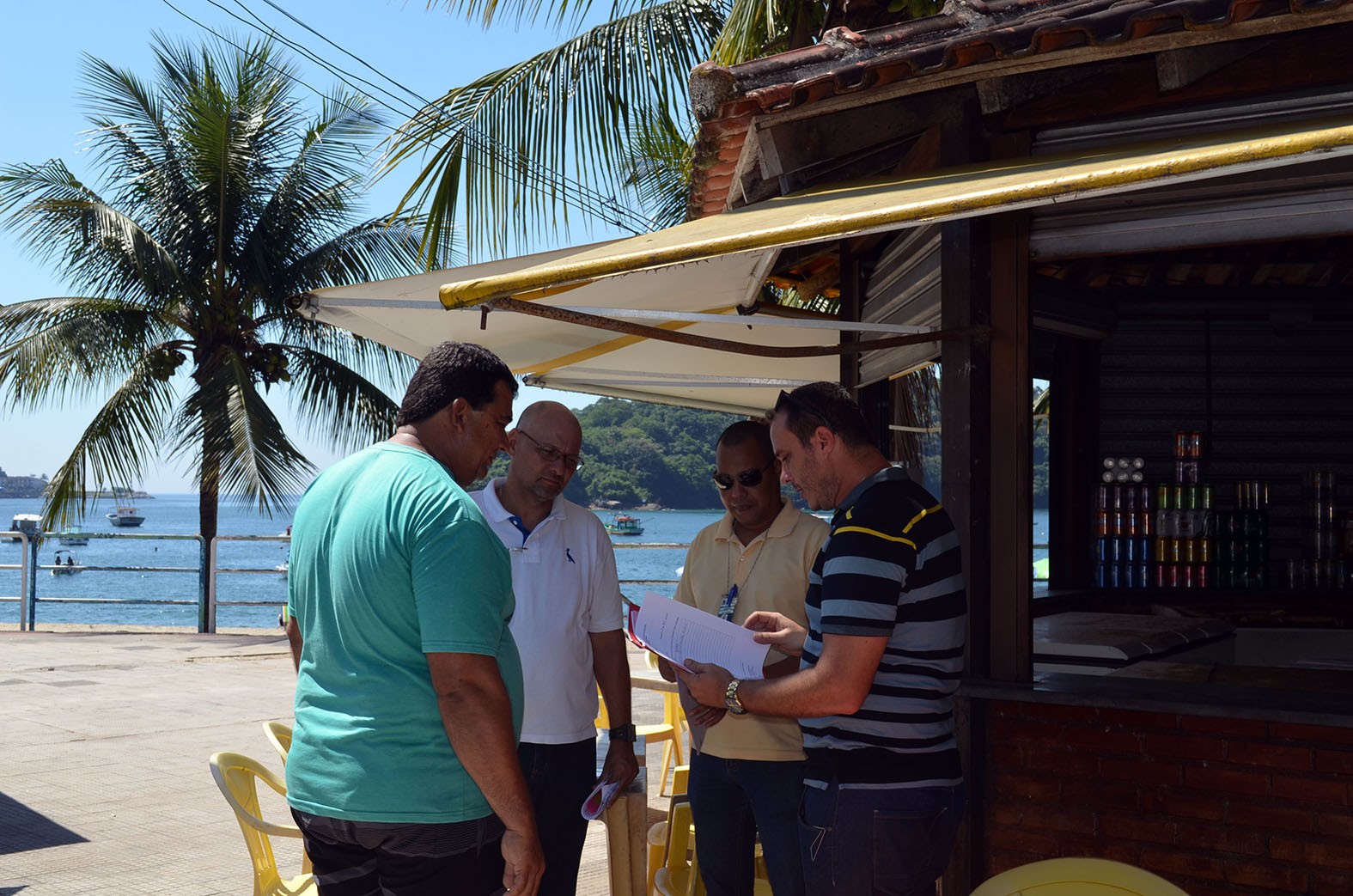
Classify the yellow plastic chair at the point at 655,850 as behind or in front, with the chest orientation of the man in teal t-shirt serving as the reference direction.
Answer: in front

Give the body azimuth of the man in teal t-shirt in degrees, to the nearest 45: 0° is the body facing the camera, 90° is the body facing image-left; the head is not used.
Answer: approximately 225°

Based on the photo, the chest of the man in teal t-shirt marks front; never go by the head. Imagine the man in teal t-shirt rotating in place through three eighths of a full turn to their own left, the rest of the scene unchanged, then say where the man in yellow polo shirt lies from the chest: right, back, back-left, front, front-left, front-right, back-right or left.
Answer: back-right

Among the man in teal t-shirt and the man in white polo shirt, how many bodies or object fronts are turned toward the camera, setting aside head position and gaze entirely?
1

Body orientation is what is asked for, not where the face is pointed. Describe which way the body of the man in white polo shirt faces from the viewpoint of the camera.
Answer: toward the camera

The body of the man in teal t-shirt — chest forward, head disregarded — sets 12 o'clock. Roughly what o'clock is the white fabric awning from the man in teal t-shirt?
The white fabric awning is roughly at 12 o'clock from the man in teal t-shirt.

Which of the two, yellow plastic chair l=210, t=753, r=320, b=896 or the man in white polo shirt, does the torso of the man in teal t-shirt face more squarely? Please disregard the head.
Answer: the man in white polo shirt

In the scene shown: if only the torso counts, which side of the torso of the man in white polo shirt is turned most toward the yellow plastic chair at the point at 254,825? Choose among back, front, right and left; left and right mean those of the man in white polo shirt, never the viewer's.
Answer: right

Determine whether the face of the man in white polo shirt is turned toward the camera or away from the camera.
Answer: toward the camera

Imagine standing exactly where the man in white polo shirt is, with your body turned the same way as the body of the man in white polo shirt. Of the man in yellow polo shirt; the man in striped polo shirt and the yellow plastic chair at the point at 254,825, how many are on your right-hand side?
1

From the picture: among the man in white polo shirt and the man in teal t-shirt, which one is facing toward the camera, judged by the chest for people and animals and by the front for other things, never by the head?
the man in white polo shirt

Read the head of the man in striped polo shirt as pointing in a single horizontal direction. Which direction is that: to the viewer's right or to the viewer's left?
to the viewer's left
